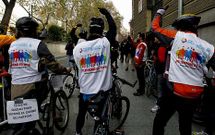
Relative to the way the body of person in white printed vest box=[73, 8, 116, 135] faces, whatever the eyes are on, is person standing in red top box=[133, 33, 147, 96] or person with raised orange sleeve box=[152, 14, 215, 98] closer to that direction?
the person standing in red top

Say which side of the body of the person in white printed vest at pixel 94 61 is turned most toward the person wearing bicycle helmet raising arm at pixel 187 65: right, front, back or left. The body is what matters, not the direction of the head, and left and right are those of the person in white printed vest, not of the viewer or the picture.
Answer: right

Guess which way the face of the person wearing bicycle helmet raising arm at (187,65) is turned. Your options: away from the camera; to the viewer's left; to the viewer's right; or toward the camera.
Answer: away from the camera

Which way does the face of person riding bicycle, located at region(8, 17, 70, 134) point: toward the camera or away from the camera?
away from the camera

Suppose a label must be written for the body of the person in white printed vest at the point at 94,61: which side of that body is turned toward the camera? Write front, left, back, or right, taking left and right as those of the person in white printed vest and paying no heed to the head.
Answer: back

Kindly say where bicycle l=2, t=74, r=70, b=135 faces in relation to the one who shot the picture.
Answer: facing away from the viewer and to the right of the viewer
